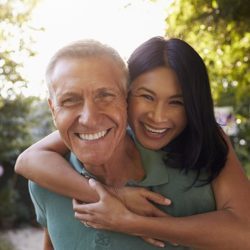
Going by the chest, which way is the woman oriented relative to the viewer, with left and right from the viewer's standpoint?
facing the viewer and to the left of the viewer

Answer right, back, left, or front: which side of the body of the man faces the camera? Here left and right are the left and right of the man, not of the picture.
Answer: front
